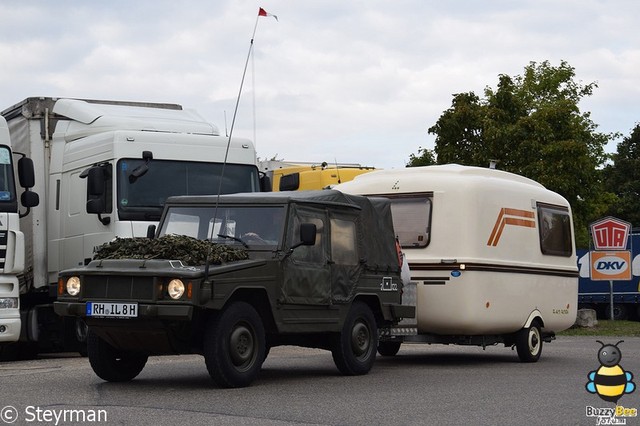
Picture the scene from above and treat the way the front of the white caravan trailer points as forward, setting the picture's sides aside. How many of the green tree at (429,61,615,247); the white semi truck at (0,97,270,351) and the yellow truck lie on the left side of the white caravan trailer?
0

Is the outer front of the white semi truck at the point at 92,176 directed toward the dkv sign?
no

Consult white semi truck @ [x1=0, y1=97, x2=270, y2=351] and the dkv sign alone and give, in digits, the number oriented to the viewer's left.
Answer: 0

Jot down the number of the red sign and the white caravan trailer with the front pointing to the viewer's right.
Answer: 0

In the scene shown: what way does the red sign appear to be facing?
toward the camera

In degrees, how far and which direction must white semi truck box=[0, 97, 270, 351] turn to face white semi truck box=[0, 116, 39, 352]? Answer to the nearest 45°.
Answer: approximately 90° to its right

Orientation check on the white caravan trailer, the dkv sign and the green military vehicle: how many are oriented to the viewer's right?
0

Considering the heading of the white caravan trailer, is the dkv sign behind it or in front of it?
behind

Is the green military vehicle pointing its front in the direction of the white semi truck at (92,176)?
no

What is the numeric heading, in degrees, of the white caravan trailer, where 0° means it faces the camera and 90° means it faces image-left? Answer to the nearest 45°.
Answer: approximately 45°

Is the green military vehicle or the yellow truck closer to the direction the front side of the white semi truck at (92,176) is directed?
the green military vehicle

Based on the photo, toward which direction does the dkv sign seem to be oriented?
toward the camera

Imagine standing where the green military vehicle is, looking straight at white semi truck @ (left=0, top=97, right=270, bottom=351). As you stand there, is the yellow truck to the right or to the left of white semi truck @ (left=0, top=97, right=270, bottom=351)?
right

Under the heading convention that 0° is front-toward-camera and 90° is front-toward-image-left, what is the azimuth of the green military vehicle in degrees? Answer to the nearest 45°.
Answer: approximately 45°

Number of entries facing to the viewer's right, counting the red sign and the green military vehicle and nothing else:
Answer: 0

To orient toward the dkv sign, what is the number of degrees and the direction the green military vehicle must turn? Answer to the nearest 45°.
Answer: approximately 180°

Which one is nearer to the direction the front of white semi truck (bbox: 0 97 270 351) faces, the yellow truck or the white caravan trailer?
the white caravan trailer
